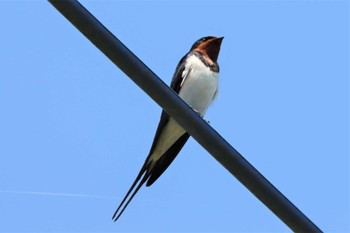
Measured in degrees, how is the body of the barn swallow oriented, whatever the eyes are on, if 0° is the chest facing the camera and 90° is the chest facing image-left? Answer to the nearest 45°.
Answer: approximately 315°
